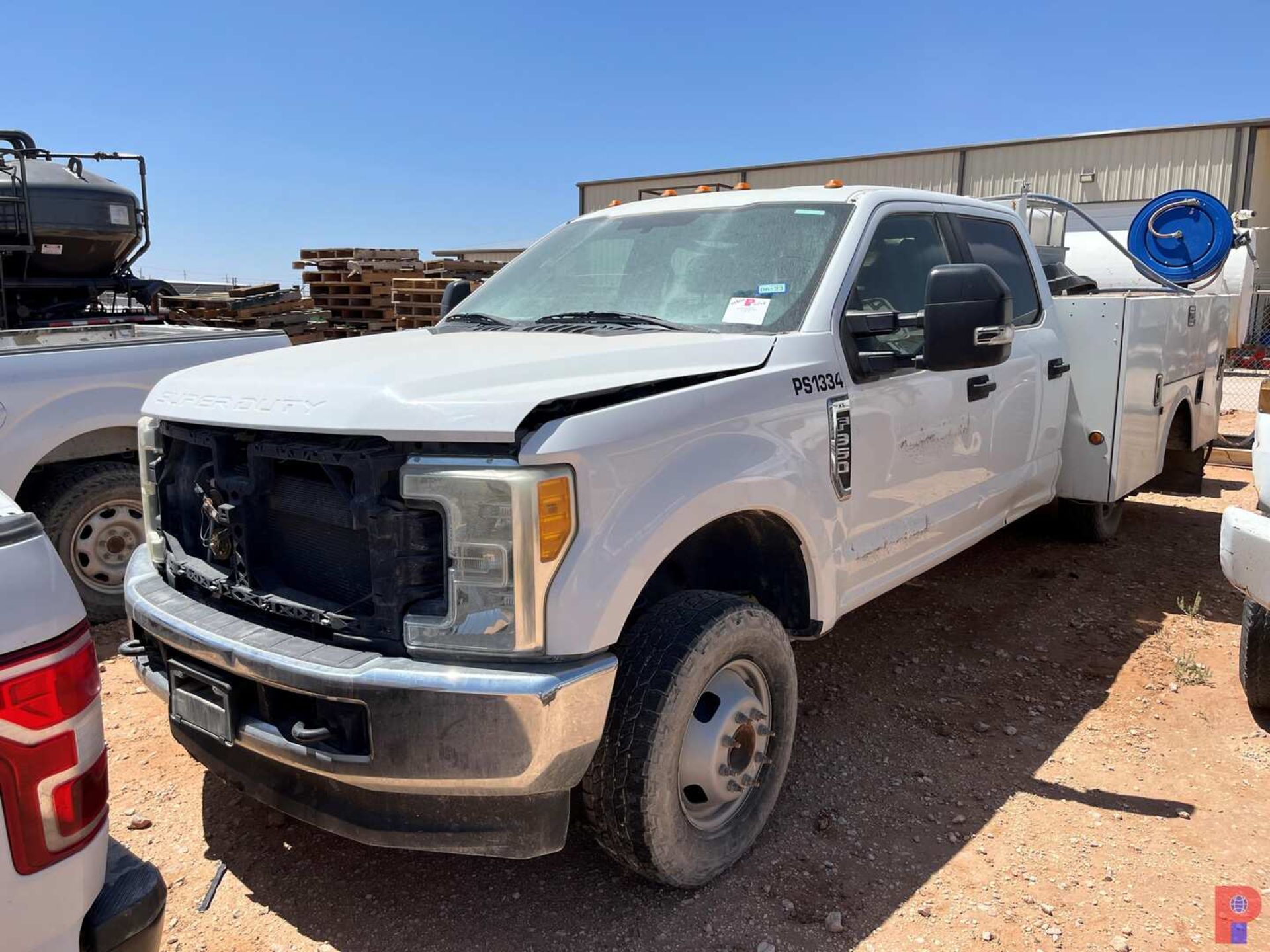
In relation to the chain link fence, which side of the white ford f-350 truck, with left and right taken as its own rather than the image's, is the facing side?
back

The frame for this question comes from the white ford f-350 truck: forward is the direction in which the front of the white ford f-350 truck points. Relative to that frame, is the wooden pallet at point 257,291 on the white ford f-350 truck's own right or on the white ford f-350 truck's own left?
on the white ford f-350 truck's own right

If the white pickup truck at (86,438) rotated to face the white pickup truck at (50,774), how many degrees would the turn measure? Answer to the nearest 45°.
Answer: approximately 45° to its left

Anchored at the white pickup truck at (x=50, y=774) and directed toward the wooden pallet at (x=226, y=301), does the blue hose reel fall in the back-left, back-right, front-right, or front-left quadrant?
front-right

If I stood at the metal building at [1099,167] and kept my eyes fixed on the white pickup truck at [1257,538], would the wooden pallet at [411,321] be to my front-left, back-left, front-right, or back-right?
front-right

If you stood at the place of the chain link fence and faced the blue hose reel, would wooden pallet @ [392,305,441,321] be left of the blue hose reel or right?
right

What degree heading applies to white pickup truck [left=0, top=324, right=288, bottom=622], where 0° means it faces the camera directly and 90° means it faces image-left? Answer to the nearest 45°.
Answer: approximately 45°

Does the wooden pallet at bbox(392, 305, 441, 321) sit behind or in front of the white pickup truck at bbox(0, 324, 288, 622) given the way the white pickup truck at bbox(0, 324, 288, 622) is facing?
behind

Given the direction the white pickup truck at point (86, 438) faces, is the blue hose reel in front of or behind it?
behind

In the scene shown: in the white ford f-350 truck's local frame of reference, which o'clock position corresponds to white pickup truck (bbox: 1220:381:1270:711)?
The white pickup truck is roughly at 7 o'clock from the white ford f-350 truck.

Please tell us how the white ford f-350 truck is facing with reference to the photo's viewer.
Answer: facing the viewer and to the left of the viewer

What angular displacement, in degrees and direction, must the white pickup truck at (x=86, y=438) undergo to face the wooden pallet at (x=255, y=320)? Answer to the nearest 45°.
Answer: approximately 135° to its right

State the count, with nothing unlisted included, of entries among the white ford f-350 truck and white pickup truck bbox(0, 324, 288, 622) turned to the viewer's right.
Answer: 0

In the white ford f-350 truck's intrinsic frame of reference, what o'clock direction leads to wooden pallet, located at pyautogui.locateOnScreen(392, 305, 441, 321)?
The wooden pallet is roughly at 4 o'clock from the white ford f-350 truck.

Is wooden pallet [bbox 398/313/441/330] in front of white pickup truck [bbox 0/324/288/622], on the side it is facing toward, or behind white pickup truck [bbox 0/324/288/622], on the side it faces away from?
behind

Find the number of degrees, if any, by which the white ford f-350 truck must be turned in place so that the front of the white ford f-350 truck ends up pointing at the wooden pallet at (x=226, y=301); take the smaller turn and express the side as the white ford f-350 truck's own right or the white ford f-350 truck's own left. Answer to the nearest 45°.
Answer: approximately 90° to the white ford f-350 truck's own right
